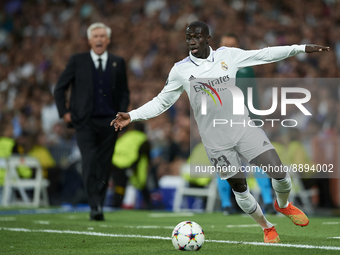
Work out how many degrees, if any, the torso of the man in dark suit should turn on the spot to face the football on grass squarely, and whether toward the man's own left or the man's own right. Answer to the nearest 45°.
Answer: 0° — they already face it

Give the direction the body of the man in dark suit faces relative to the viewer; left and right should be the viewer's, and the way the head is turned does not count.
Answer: facing the viewer
